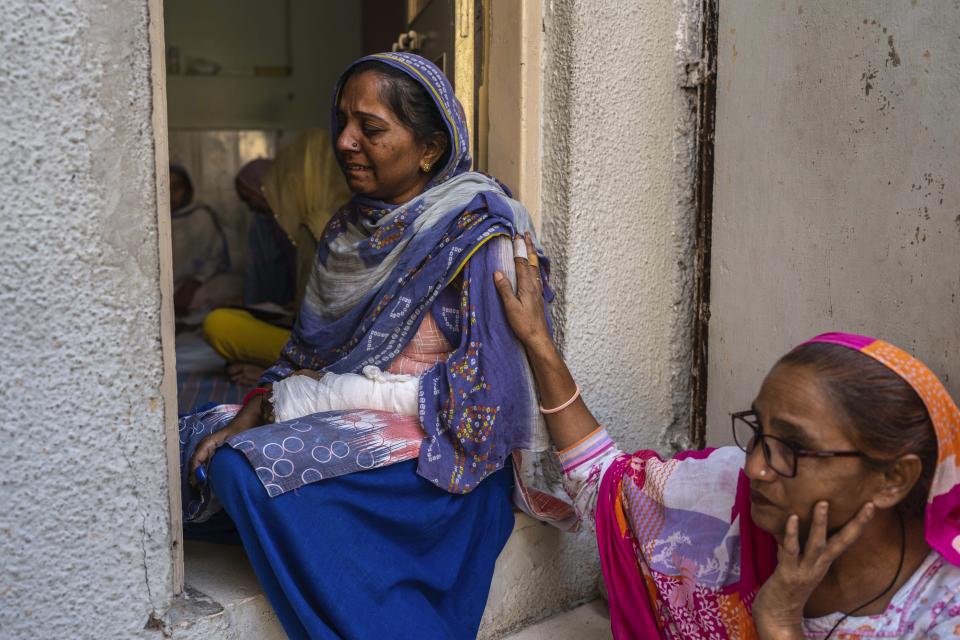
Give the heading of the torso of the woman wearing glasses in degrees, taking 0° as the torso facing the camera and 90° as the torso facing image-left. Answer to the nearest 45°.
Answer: approximately 45°

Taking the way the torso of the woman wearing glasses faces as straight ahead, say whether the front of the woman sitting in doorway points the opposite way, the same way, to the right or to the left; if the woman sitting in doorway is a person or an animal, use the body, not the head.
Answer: the same way

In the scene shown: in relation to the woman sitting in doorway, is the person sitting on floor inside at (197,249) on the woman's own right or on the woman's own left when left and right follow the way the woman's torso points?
on the woman's own right

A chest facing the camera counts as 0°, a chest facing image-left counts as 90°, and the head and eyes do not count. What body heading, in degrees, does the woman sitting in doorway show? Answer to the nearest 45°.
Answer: approximately 45°

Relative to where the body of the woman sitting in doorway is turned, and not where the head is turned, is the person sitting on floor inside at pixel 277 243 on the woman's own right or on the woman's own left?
on the woman's own right

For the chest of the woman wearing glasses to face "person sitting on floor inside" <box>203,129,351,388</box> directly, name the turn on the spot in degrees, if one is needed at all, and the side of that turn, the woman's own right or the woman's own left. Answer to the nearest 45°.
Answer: approximately 90° to the woman's own right

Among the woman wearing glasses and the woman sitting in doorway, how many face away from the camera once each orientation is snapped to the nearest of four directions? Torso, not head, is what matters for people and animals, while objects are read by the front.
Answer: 0

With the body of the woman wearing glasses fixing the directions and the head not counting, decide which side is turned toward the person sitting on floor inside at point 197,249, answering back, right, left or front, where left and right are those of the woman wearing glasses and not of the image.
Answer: right

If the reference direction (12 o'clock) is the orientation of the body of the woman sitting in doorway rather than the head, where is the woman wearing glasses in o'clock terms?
The woman wearing glasses is roughly at 9 o'clock from the woman sitting in doorway.

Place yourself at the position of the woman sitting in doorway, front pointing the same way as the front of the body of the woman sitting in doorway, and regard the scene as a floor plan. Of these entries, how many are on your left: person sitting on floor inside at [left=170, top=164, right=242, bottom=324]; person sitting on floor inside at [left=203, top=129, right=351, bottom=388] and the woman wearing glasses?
1

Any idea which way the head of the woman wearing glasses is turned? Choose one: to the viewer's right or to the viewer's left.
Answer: to the viewer's left
